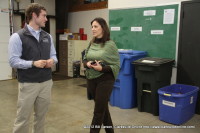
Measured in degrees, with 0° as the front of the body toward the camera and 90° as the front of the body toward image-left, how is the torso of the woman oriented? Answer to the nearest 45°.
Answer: approximately 45°

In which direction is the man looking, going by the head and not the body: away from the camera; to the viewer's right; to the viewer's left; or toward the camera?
to the viewer's right

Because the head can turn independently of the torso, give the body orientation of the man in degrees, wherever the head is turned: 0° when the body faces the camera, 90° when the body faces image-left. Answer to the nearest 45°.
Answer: approximately 315°

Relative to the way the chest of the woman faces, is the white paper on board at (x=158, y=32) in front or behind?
behind

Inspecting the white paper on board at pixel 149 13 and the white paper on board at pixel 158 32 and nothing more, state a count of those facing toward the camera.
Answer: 2

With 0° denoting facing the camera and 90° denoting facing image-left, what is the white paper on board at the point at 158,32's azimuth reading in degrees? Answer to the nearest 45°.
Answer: approximately 0°

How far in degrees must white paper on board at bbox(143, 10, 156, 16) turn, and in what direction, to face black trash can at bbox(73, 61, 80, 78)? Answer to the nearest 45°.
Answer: approximately 135° to its right

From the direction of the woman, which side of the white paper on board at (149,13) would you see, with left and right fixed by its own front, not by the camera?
front

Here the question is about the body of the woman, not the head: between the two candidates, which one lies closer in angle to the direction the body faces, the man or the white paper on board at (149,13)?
the man

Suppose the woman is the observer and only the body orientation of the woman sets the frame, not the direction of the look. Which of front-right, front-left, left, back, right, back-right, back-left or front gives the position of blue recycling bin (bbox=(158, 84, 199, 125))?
back

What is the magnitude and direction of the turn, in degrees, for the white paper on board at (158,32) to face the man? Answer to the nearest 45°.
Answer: approximately 45° to its right
